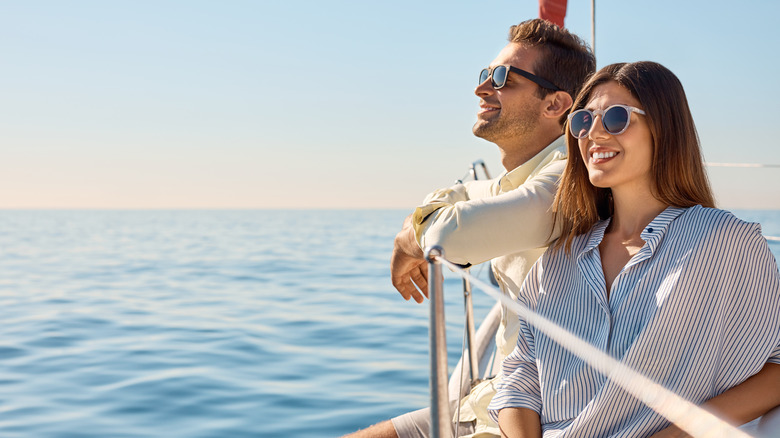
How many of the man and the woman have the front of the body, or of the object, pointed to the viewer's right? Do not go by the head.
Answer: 0

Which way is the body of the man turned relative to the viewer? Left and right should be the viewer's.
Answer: facing to the left of the viewer

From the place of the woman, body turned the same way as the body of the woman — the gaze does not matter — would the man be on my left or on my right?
on my right

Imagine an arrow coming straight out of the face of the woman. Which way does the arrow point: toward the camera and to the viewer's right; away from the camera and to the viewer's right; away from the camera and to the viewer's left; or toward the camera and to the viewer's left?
toward the camera and to the viewer's left

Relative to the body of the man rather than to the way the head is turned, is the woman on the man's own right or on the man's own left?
on the man's own left

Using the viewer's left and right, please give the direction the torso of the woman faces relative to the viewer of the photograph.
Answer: facing the viewer and to the left of the viewer
